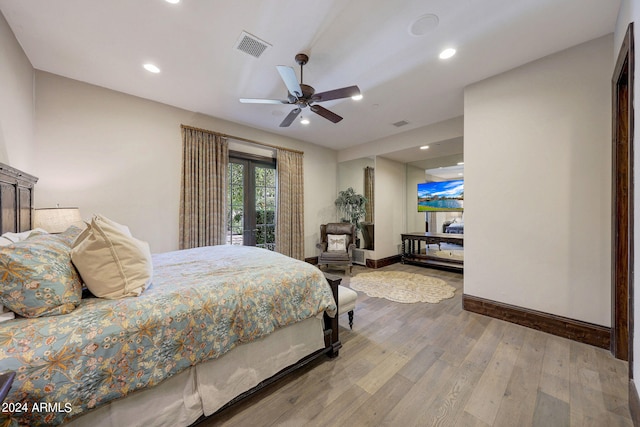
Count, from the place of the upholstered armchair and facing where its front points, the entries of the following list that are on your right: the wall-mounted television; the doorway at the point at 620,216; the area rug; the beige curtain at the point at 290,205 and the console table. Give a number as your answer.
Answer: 1

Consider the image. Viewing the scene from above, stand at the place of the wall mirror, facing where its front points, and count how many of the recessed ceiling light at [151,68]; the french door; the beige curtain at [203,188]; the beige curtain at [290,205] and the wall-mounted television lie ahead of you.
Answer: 4

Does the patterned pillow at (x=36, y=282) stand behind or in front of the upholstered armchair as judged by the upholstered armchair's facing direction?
in front

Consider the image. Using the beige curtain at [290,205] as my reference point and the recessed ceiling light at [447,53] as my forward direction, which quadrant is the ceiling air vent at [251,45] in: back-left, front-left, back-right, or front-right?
front-right

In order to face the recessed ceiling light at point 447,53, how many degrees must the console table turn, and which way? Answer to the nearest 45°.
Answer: approximately 45° to its left

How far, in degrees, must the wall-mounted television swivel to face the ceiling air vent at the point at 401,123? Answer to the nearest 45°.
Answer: approximately 45° to its left

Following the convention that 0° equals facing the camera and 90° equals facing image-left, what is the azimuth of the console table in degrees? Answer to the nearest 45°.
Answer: approximately 45°

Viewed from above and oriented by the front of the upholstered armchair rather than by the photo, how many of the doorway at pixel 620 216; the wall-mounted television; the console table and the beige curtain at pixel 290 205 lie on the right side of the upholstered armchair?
1

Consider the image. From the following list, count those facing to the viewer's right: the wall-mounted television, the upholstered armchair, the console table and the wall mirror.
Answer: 0

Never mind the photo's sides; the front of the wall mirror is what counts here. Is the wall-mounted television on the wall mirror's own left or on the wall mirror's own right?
on the wall mirror's own left

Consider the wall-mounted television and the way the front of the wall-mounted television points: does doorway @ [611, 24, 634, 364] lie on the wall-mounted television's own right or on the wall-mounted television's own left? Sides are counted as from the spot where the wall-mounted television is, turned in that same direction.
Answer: on the wall-mounted television's own left

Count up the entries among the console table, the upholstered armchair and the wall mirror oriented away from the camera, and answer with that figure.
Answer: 0

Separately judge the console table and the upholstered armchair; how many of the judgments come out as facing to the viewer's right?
0

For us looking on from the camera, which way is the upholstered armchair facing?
facing the viewer

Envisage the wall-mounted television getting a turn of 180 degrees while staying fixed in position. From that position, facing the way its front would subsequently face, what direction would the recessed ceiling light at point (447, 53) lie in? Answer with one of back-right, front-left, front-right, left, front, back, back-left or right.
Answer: back-right

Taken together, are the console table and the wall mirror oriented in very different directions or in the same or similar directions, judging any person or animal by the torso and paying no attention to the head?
same or similar directions
